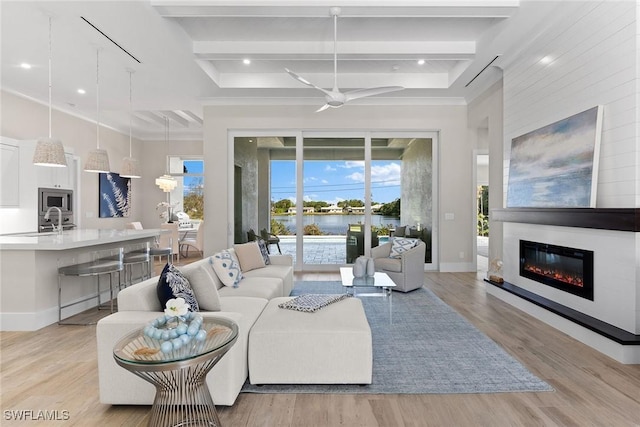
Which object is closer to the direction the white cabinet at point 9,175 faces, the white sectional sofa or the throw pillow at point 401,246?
the throw pillow

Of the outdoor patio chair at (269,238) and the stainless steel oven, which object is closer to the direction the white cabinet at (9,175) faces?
the outdoor patio chair

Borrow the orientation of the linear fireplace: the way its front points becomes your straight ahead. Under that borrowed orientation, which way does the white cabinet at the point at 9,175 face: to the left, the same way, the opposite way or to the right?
the opposite way

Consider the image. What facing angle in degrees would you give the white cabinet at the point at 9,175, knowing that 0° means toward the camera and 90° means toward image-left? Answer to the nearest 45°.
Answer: approximately 315°

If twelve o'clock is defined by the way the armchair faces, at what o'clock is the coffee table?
The coffee table is roughly at 11 o'clock from the armchair.

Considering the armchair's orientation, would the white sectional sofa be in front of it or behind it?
in front

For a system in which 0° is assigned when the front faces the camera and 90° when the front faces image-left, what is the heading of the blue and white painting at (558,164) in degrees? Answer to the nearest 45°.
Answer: approximately 45°

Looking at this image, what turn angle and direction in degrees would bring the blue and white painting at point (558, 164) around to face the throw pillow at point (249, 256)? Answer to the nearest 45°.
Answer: approximately 45° to its right

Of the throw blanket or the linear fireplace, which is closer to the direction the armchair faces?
the throw blanket

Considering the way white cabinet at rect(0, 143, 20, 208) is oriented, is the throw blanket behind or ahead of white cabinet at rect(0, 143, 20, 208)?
ahead

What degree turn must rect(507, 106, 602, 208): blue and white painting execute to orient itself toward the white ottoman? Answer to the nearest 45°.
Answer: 0° — it already faces it

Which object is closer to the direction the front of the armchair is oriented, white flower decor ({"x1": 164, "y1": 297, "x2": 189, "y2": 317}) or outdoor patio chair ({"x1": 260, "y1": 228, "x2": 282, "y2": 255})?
the white flower decor
